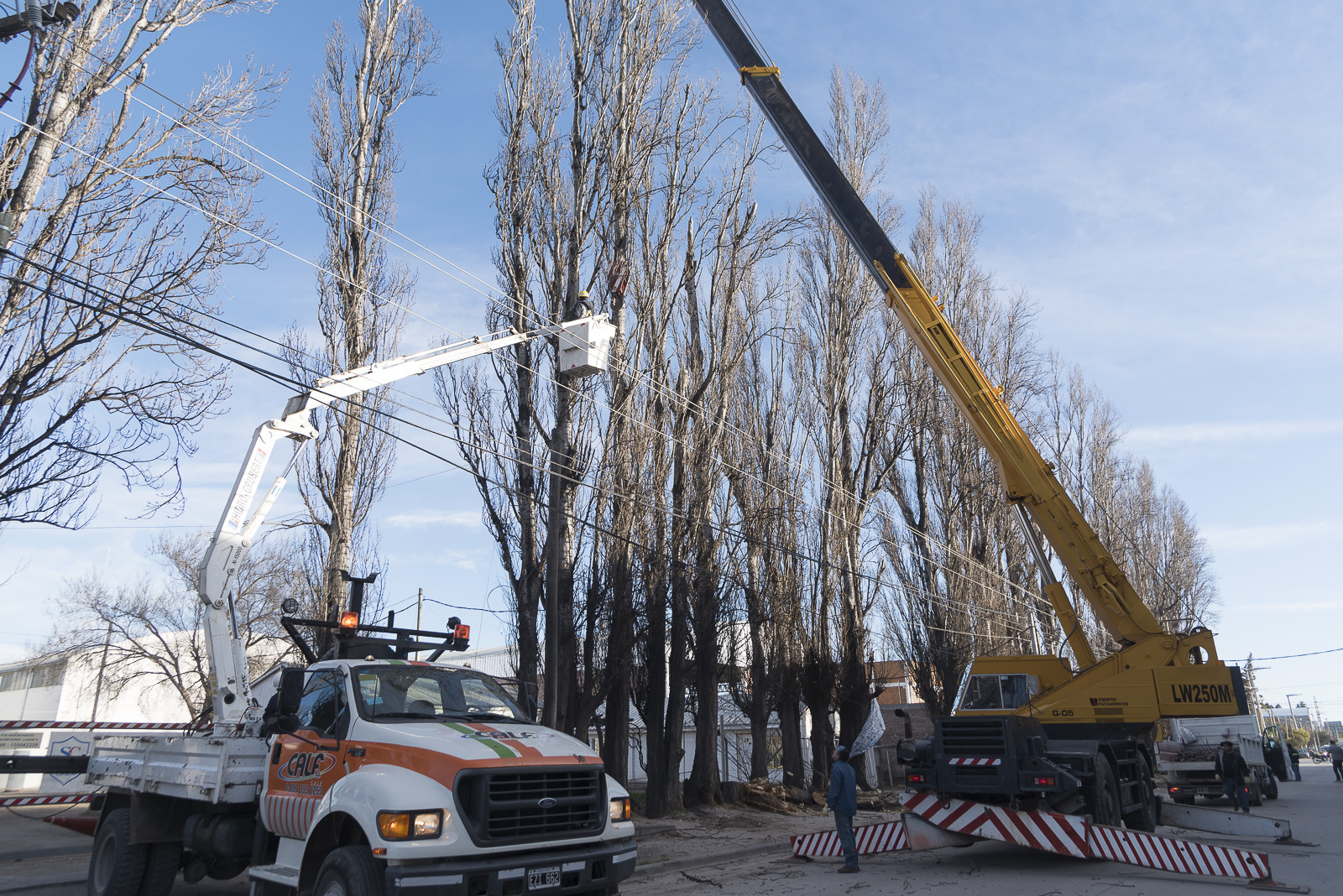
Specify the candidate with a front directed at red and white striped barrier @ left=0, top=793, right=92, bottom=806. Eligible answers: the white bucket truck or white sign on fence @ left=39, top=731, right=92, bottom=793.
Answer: the white sign on fence

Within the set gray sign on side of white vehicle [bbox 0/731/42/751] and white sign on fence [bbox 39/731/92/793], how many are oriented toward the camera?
2

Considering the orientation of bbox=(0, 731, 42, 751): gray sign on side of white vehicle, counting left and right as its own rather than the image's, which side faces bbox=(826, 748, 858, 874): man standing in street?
front

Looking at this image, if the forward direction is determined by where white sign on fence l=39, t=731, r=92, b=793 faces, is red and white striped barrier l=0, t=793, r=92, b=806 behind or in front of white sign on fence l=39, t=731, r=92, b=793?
in front

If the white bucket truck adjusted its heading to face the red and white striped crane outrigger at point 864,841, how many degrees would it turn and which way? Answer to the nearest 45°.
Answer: approximately 90° to its left

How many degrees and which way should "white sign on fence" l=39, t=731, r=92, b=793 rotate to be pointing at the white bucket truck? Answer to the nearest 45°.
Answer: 0° — it already faces it

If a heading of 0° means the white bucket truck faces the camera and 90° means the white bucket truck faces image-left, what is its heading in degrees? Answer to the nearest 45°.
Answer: approximately 315°

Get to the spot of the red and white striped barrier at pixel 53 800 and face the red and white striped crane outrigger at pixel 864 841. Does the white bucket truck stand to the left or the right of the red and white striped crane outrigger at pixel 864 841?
right

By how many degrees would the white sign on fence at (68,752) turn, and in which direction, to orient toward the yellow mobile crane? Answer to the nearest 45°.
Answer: approximately 45° to its left
